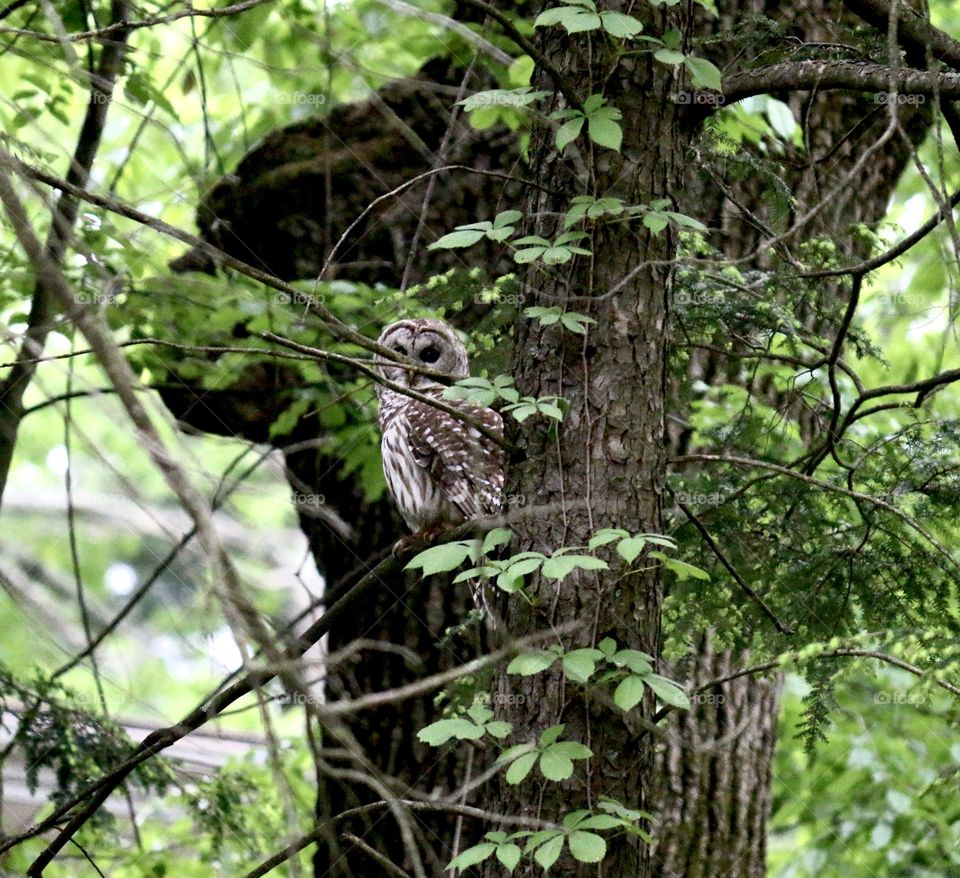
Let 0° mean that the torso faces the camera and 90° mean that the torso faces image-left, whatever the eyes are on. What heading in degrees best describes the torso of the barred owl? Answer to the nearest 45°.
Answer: approximately 45°

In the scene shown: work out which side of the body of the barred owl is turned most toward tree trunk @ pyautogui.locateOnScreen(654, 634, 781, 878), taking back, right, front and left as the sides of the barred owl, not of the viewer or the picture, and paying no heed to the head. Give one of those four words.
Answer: back

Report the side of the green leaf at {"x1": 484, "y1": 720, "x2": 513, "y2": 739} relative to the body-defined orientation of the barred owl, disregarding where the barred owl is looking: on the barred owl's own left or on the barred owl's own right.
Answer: on the barred owl's own left

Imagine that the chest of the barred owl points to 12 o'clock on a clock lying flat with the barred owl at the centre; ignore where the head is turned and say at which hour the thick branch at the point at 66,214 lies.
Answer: The thick branch is roughly at 1 o'clock from the barred owl.

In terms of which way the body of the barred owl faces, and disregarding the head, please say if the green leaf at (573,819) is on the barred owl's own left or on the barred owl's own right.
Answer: on the barred owl's own left
